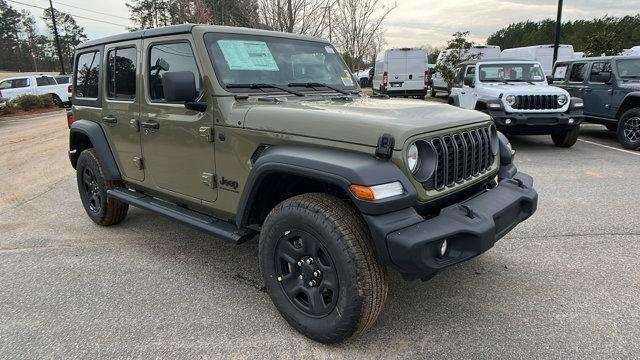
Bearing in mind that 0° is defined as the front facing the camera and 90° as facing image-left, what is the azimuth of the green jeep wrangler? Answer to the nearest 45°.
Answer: approximately 315°

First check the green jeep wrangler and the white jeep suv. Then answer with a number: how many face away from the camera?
0

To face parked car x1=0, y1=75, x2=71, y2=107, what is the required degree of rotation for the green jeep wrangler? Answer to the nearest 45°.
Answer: approximately 180°

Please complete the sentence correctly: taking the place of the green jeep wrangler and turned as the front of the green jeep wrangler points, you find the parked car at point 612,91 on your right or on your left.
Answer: on your left

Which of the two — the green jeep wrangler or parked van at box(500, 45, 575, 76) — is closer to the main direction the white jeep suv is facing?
the green jeep wrangler

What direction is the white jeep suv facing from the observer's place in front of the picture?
facing the viewer and to the right of the viewer

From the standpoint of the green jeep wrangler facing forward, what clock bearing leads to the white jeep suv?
The white jeep suv is roughly at 9 o'clock from the green jeep wrangler.

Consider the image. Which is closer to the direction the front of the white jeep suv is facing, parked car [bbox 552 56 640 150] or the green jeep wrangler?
the green jeep wrangler

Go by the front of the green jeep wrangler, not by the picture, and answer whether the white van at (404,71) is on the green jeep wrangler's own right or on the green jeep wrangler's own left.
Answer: on the green jeep wrangler's own left
